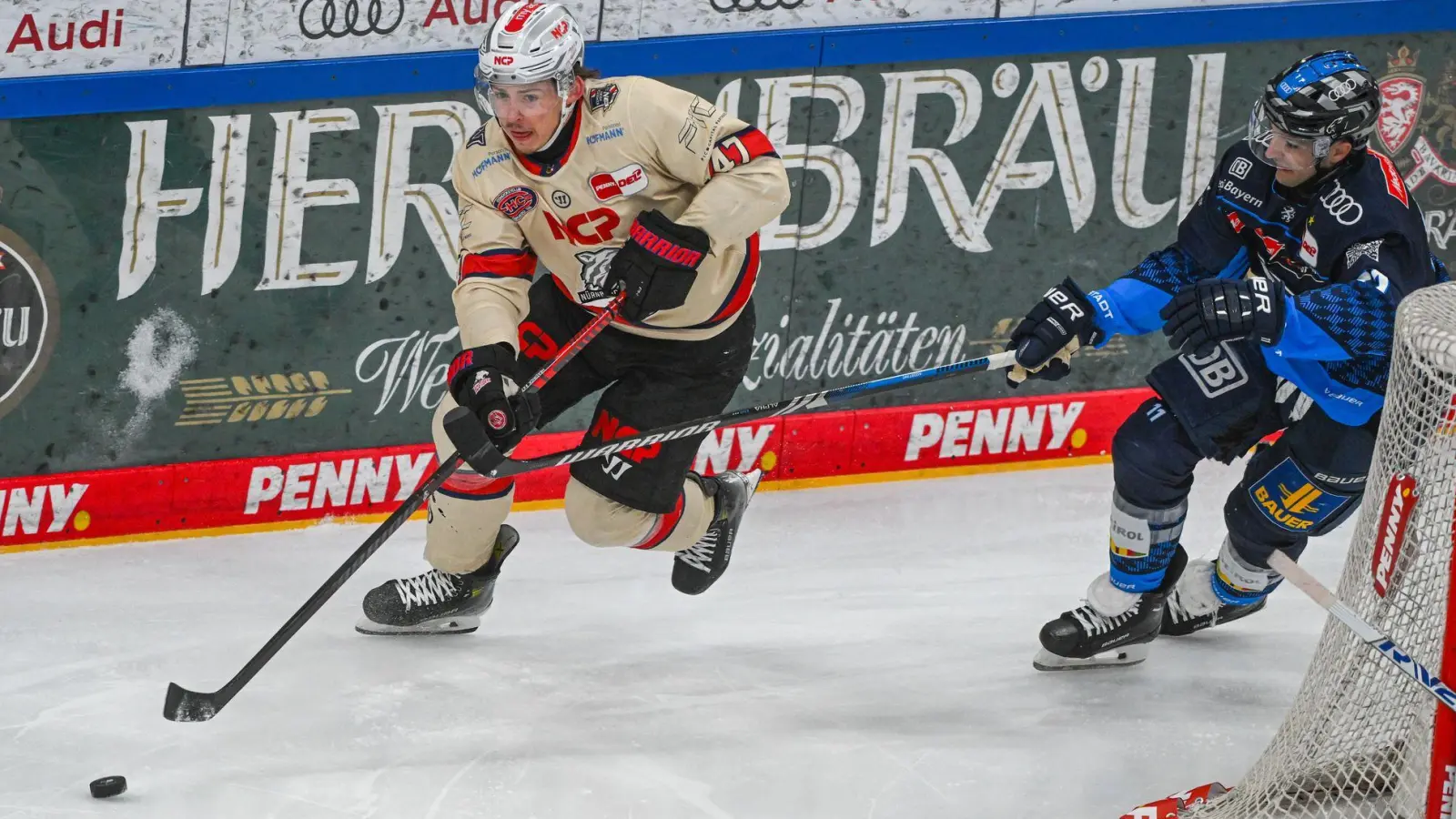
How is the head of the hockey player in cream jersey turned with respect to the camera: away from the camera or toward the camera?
toward the camera

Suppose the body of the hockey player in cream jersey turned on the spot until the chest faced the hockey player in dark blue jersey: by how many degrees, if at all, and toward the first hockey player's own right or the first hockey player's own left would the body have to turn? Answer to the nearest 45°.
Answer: approximately 135° to the first hockey player's own left

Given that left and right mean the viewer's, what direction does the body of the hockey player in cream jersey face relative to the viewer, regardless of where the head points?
facing the viewer and to the left of the viewer

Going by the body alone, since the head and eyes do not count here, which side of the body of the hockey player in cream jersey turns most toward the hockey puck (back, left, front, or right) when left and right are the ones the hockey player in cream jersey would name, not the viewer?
front

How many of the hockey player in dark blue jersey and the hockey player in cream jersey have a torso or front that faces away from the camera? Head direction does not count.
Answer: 0

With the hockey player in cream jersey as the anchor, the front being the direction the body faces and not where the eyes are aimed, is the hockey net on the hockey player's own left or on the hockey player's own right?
on the hockey player's own left

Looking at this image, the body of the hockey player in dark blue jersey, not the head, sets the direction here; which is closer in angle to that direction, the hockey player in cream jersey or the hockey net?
the hockey player in cream jersey

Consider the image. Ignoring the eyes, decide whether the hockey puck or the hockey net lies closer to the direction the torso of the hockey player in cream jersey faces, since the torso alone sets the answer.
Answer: the hockey puck

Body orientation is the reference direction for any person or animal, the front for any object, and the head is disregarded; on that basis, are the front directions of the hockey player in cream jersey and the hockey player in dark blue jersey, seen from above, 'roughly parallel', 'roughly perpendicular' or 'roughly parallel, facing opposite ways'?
roughly parallel

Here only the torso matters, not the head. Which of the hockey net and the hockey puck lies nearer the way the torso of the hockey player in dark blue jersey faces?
the hockey puck

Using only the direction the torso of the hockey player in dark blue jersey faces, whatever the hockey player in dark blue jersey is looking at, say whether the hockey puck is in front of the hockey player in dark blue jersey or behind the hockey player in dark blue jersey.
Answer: in front

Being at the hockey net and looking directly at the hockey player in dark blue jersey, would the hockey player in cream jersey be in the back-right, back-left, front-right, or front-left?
front-left
